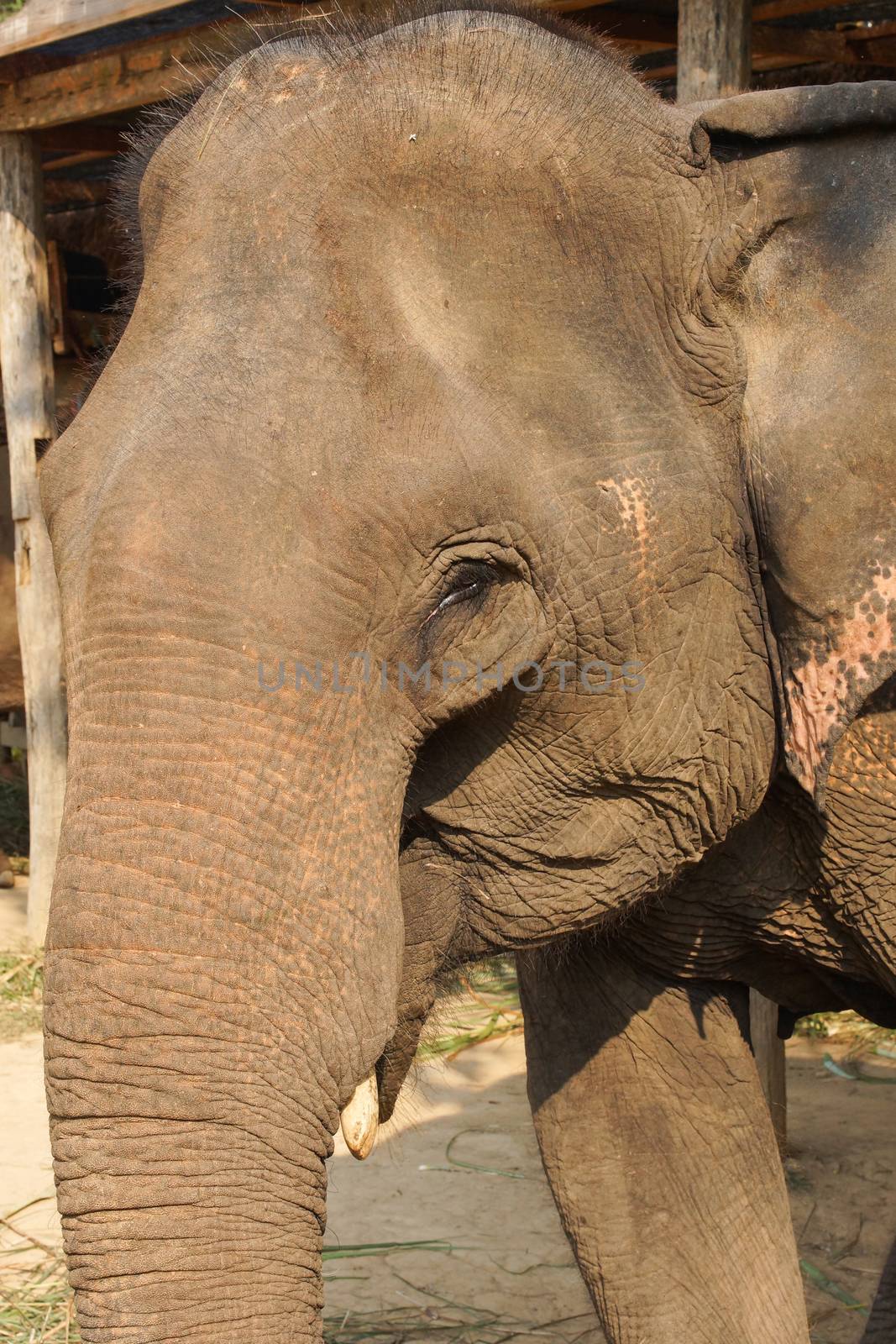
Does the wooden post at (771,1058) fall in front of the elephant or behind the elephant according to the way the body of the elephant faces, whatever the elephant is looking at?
behind

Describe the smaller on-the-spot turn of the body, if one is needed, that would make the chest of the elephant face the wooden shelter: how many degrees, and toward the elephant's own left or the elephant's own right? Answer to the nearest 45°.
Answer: approximately 135° to the elephant's own right

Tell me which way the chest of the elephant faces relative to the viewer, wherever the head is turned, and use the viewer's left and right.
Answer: facing the viewer and to the left of the viewer
